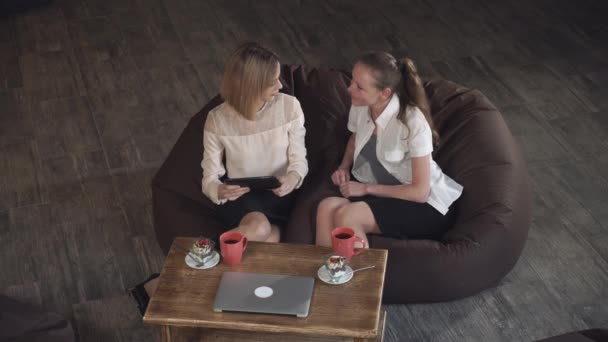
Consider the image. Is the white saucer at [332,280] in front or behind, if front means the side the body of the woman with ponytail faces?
in front

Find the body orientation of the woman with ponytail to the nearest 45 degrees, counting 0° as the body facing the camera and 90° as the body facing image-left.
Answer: approximately 45°

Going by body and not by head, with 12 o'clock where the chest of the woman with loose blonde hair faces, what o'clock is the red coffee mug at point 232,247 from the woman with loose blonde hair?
The red coffee mug is roughly at 12 o'clock from the woman with loose blonde hair.

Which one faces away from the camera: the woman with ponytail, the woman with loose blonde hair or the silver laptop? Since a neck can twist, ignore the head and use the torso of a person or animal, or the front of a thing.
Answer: the silver laptop

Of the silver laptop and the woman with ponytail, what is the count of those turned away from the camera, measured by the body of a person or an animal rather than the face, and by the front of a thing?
1

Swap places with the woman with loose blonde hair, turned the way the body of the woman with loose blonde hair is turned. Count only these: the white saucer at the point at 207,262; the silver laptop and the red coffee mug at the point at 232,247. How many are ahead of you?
3

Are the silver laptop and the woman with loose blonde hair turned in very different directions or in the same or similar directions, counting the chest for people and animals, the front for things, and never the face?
very different directions

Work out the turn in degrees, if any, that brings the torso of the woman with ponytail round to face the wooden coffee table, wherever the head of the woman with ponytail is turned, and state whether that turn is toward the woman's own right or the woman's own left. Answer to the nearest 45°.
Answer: approximately 45° to the woman's own left

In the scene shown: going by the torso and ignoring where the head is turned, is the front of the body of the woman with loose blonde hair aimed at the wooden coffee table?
yes

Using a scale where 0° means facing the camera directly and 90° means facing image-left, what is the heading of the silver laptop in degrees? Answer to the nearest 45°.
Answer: approximately 180°

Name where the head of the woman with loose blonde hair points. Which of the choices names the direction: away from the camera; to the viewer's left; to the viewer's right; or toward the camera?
to the viewer's right

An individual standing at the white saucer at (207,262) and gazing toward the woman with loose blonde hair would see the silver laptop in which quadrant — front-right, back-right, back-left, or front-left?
back-right
